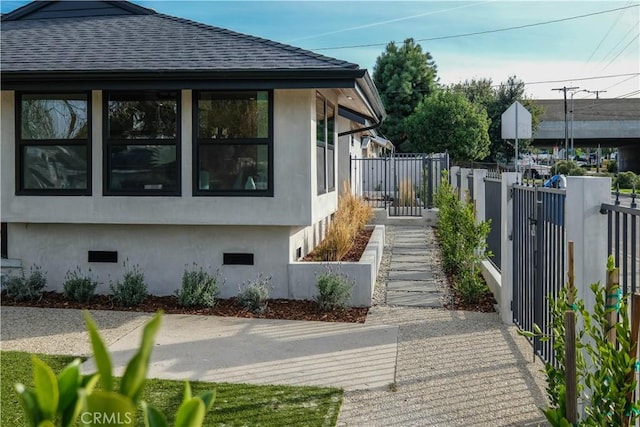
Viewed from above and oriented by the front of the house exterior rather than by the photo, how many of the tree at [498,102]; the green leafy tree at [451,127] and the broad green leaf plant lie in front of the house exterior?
1

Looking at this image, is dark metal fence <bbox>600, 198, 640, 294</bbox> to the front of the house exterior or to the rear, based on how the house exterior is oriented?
to the front

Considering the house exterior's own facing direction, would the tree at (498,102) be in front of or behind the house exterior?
behind

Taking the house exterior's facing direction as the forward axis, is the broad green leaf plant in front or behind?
in front

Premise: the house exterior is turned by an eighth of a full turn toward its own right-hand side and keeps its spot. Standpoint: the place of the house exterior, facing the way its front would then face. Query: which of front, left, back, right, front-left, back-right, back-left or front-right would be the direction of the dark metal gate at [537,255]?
left

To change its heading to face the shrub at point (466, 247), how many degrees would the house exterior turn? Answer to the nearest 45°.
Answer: approximately 90° to its left

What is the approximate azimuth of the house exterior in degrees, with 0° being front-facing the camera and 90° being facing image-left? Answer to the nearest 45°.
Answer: approximately 0°

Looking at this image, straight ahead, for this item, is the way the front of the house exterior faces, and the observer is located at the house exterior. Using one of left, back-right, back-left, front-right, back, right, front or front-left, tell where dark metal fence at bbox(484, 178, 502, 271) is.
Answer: left

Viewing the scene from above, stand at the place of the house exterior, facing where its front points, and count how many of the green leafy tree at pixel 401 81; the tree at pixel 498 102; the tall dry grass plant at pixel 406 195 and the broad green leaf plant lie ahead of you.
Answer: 1

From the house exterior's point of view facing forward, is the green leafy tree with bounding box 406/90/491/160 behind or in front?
behind

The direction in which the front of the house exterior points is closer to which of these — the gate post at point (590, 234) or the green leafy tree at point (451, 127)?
the gate post

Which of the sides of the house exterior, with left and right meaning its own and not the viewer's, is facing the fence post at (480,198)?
left
